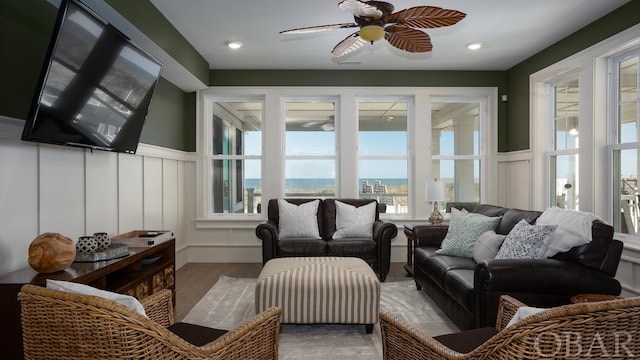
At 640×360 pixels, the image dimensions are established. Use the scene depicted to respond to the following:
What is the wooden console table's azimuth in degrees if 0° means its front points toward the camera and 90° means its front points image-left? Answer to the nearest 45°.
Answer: approximately 315°

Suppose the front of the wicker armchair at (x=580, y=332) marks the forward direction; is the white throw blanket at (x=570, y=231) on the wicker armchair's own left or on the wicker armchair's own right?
on the wicker armchair's own right

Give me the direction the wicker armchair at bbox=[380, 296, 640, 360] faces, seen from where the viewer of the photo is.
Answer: facing away from the viewer and to the left of the viewer

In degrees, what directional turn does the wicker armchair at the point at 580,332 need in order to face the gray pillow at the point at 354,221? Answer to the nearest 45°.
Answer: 0° — it already faces it

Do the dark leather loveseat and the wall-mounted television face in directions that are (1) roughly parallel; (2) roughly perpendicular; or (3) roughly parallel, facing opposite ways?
roughly perpendicular

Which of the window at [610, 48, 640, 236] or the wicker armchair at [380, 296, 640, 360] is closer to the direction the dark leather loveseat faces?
the wicker armchair

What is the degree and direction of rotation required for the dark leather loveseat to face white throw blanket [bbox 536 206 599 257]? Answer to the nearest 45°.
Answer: approximately 45° to its left

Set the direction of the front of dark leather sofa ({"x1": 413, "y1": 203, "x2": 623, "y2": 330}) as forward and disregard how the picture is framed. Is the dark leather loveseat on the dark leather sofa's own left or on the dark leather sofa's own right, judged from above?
on the dark leather sofa's own right

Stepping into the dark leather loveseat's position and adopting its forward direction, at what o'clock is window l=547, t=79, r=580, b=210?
The window is roughly at 9 o'clock from the dark leather loveseat.

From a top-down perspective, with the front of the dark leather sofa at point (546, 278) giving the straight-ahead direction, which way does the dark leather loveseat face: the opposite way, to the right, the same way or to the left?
to the left

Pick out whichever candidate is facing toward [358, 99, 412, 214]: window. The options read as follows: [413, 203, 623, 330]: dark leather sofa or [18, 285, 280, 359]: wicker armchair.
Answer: the wicker armchair

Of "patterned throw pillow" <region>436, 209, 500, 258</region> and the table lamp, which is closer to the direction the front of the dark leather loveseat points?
the patterned throw pillow

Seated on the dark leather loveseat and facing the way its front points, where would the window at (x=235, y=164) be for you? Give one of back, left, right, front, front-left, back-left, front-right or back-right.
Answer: back-right

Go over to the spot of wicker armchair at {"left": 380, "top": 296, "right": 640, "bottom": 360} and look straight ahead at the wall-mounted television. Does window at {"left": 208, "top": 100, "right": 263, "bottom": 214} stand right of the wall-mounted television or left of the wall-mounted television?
right
